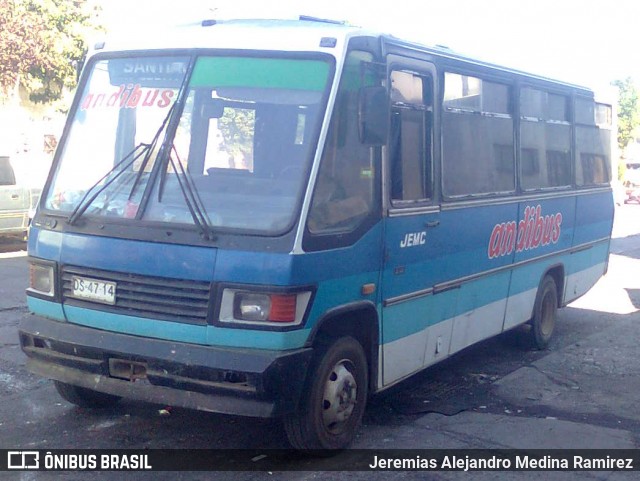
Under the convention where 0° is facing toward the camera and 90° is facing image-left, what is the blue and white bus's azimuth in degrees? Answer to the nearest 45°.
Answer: approximately 45°

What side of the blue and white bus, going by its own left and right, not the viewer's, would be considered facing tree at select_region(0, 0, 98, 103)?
right

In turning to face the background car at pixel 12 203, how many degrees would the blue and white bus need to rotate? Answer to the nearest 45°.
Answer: approximately 90° to its right
